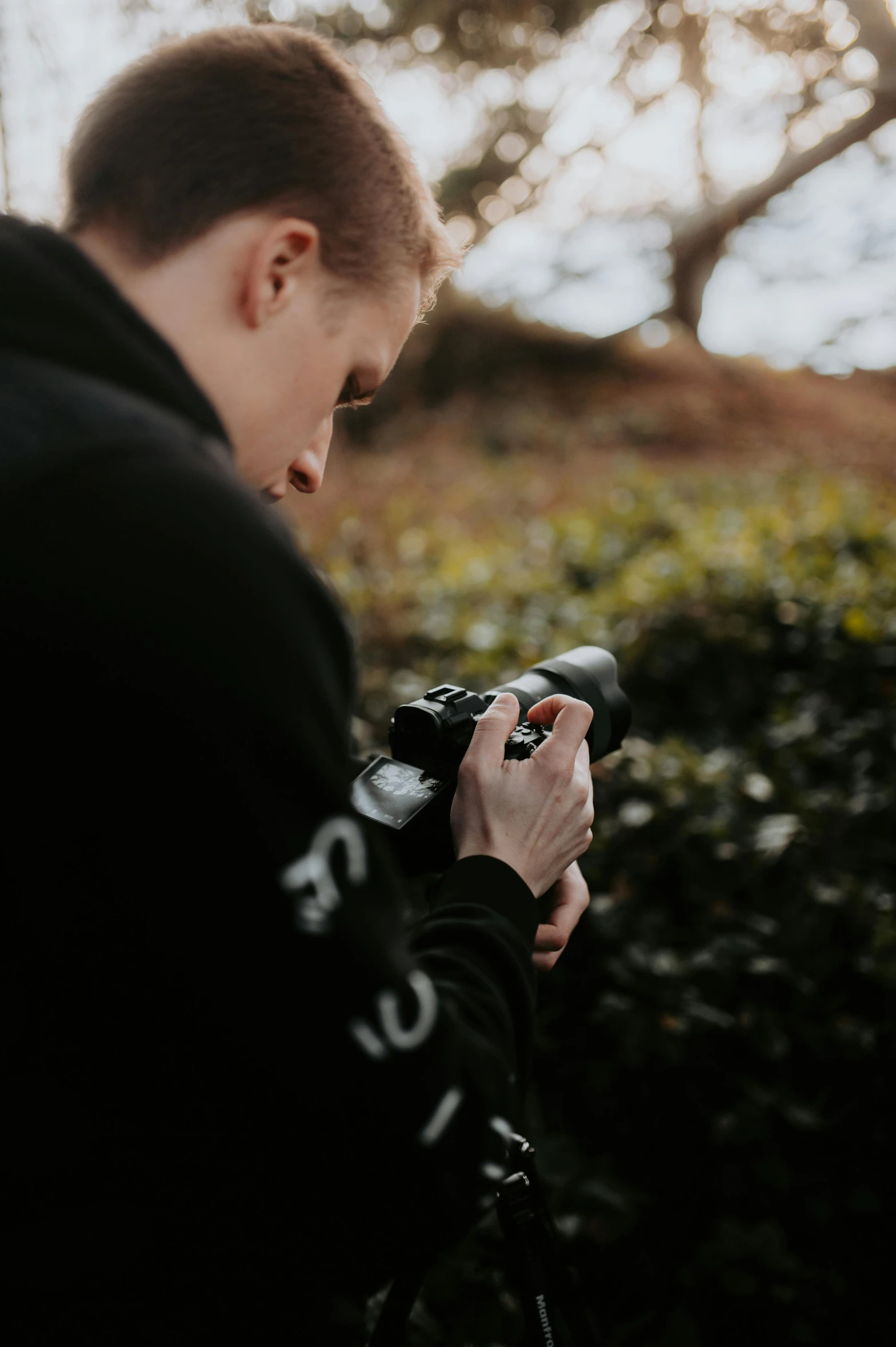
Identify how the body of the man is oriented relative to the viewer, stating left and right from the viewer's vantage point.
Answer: facing away from the viewer and to the right of the viewer

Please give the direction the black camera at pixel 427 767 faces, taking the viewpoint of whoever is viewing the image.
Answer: facing away from the viewer and to the right of the viewer

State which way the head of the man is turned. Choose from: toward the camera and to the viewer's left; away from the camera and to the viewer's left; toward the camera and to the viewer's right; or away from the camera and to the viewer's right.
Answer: away from the camera and to the viewer's right
